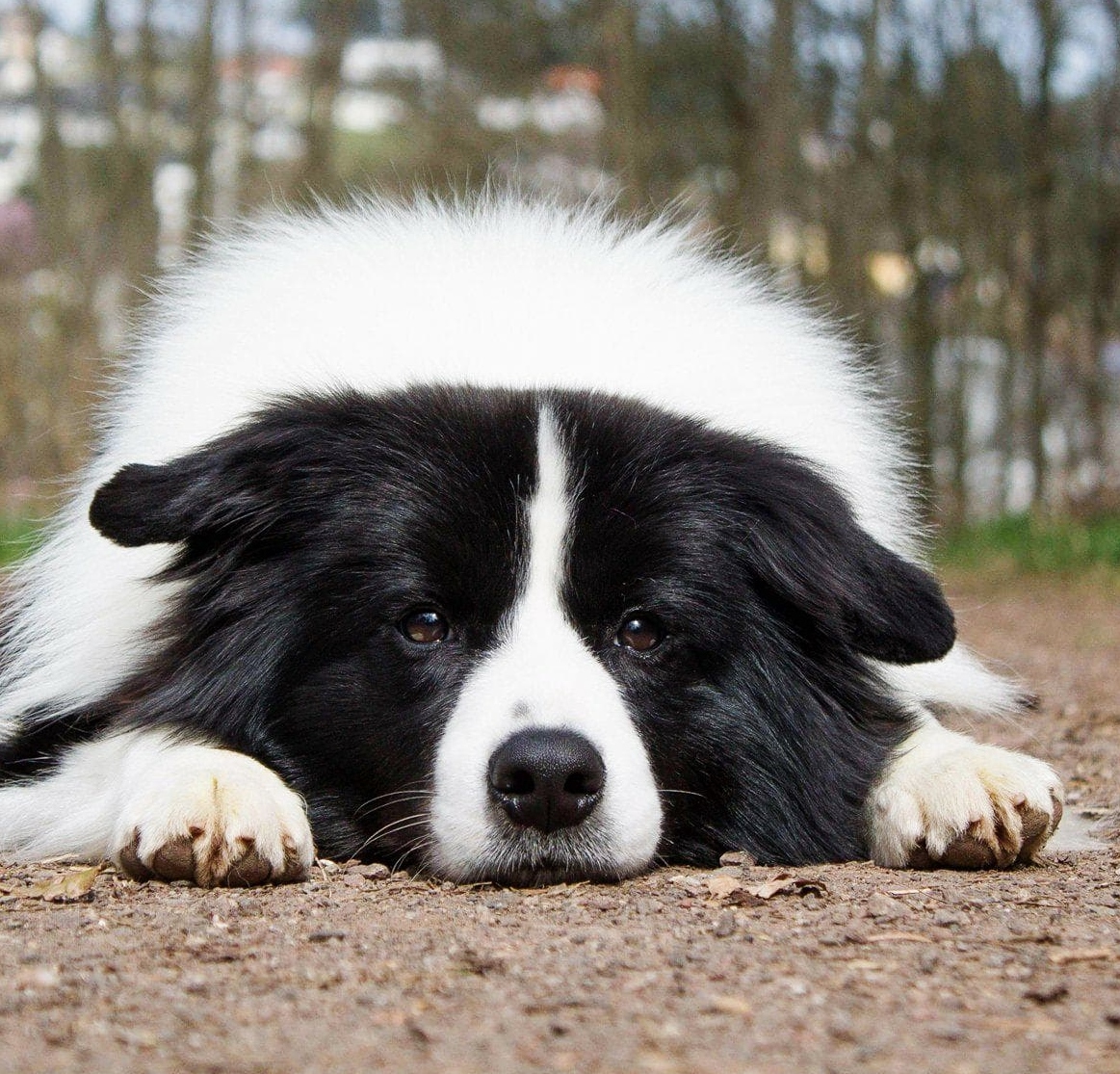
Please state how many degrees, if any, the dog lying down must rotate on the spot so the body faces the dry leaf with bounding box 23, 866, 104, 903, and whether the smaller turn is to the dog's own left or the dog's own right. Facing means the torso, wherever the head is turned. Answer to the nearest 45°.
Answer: approximately 45° to the dog's own right

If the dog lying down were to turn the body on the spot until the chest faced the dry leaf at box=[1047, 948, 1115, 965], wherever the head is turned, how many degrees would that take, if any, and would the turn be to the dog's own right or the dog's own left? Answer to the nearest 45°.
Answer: approximately 45° to the dog's own left

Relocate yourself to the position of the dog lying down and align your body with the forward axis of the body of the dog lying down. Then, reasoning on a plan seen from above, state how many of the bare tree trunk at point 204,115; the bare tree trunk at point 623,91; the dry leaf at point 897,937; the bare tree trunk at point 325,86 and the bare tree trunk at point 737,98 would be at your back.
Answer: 4

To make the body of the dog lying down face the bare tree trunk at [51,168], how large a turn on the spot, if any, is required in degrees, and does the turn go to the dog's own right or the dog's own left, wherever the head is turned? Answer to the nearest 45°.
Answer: approximately 180°

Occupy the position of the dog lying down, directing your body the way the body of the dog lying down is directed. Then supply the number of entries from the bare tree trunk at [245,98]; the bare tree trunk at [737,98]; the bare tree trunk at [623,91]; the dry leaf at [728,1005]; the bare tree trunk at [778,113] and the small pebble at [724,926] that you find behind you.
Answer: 4

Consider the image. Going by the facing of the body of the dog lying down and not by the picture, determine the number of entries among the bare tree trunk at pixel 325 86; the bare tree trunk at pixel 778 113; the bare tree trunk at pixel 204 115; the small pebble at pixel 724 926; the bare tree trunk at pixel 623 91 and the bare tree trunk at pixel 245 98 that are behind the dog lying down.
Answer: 5

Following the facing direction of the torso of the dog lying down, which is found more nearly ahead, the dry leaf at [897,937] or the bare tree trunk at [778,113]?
the dry leaf

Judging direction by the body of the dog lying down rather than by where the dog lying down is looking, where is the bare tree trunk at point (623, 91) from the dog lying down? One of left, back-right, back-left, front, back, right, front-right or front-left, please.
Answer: back

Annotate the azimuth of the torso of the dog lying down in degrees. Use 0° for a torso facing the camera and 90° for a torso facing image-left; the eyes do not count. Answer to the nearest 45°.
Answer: approximately 0°

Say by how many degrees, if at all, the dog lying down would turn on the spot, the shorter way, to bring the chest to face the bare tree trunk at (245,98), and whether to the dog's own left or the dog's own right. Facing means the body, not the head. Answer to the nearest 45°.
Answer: approximately 180°

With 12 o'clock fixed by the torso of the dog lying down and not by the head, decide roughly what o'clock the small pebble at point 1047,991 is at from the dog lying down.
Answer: The small pebble is roughly at 11 o'clock from the dog lying down.

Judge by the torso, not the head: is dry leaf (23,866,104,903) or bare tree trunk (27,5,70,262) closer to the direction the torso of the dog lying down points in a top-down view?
the dry leaf
